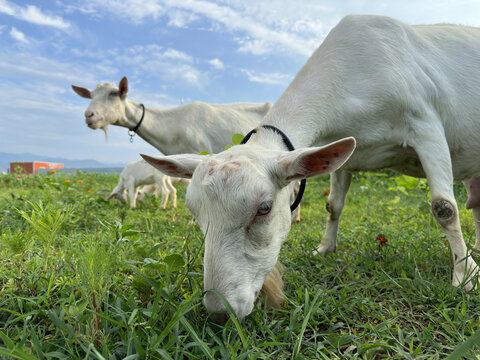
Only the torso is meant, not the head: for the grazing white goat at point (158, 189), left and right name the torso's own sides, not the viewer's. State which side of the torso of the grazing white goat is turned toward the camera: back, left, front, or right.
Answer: left

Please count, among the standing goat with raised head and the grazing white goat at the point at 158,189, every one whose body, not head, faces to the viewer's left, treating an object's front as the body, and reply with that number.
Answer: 2

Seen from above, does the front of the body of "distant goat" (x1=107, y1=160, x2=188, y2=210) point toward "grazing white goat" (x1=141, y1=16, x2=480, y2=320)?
no

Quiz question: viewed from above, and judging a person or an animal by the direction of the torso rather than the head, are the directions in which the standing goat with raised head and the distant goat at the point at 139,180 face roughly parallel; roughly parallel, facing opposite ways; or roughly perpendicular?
roughly parallel

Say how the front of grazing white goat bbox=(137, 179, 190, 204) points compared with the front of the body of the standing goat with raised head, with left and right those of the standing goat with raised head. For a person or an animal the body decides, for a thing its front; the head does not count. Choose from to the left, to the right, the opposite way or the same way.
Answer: the same way

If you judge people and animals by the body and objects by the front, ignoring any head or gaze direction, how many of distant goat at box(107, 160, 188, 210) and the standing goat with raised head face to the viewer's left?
2

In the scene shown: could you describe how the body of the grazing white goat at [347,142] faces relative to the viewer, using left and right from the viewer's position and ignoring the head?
facing the viewer and to the left of the viewer

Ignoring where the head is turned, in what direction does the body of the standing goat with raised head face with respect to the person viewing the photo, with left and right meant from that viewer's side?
facing to the left of the viewer

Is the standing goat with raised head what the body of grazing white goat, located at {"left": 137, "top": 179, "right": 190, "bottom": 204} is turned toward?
no

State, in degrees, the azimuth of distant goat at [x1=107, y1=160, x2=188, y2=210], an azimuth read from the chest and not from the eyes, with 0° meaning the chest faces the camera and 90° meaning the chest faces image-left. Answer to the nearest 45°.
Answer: approximately 90°
